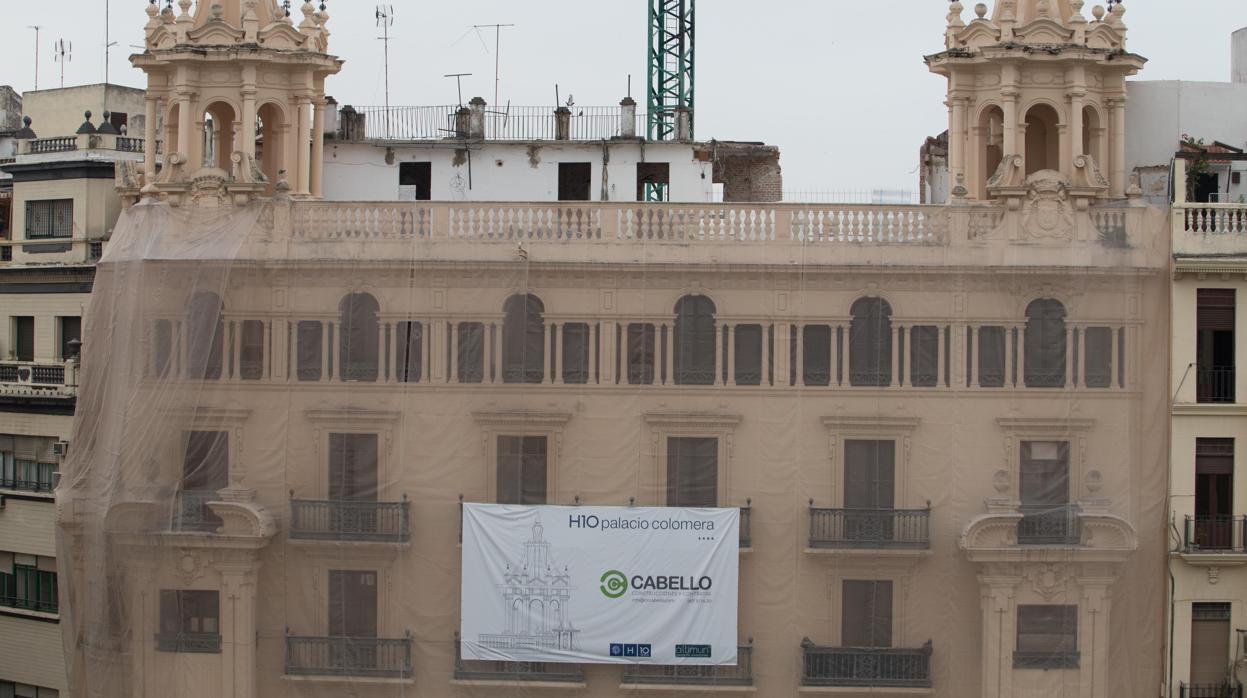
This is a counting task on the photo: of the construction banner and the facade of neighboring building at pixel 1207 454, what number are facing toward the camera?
2

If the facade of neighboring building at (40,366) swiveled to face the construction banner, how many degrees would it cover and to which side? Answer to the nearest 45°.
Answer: approximately 45° to its left

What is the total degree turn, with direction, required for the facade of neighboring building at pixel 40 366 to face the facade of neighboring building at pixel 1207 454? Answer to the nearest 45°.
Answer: approximately 45° to its left

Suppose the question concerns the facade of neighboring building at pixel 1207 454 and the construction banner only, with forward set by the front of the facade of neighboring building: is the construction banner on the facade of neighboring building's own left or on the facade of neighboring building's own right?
on the facade of neighboring building's own right

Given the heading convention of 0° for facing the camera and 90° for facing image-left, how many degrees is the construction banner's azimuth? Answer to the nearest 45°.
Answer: approximately 0°

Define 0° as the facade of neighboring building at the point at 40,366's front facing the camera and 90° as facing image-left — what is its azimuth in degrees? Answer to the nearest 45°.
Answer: approximately 0°

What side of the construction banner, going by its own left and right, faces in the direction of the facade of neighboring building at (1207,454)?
left
